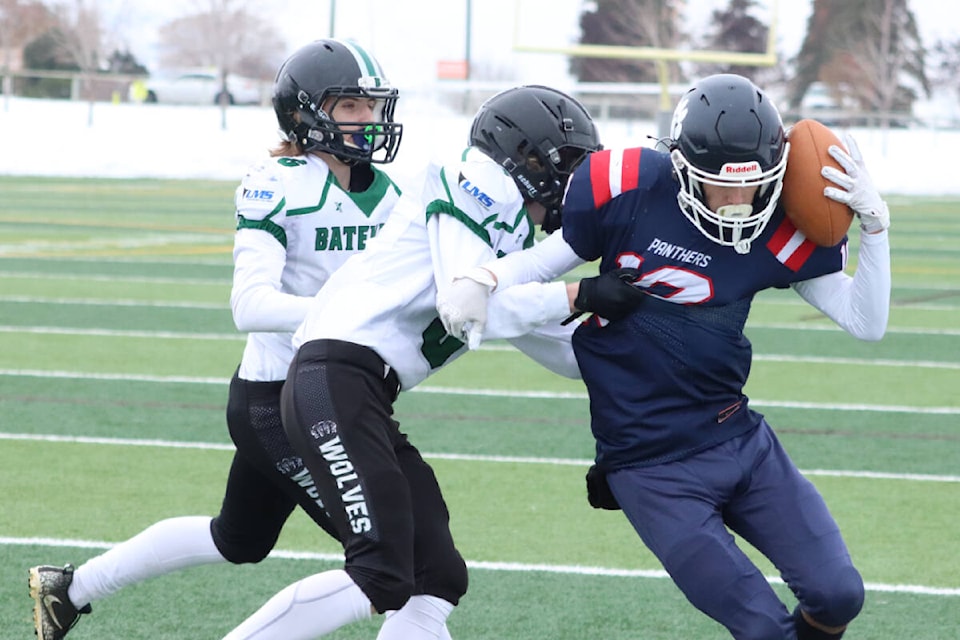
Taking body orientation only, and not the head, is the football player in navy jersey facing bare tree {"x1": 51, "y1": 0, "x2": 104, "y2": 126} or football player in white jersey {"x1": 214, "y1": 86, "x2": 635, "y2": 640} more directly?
the football player in white jersey

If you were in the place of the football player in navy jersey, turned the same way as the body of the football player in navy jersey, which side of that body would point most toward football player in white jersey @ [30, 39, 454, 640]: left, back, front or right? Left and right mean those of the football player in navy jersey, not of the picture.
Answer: right

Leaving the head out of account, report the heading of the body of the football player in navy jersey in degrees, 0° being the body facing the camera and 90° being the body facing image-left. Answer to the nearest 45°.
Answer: approximately 0°

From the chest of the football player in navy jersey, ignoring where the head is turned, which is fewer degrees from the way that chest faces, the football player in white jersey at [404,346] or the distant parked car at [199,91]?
the football player in white jersey

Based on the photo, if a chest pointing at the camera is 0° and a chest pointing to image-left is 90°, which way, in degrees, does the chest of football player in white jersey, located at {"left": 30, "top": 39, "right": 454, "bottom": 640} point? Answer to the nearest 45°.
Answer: approximately 315°

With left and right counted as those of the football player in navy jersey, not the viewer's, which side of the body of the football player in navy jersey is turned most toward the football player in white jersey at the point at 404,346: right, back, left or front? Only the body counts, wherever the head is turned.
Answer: right

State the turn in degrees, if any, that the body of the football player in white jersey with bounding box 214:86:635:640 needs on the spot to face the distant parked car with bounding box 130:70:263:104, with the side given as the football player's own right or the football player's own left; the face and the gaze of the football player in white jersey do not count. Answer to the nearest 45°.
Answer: approximately 90° to the football player's own left

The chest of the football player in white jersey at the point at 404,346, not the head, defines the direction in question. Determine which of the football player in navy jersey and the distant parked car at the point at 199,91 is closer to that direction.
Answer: the football player in navy jersey

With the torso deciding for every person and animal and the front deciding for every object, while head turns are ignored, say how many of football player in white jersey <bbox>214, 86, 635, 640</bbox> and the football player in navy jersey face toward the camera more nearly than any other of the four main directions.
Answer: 1

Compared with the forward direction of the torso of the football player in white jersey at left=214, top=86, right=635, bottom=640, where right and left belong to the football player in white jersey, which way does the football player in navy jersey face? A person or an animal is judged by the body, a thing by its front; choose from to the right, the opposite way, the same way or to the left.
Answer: to the right

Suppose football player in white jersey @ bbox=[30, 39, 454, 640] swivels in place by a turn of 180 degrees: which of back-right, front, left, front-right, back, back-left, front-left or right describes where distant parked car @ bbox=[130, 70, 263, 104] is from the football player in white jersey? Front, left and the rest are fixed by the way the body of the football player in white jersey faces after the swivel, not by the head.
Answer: front-right

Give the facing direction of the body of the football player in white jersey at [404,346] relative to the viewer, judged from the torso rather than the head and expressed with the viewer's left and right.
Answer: facing to the right of the viewer
